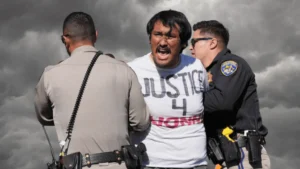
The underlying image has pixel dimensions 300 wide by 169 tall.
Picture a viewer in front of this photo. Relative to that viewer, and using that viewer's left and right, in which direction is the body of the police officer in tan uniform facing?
facing away from the viewer

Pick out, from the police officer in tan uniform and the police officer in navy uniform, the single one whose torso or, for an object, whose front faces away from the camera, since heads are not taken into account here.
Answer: the police officer in tan uniform

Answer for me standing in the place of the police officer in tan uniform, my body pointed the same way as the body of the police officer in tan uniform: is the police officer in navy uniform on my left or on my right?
on my right

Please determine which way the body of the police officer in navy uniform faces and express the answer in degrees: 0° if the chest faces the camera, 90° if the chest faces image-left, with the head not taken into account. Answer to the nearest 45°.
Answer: approximately 90°

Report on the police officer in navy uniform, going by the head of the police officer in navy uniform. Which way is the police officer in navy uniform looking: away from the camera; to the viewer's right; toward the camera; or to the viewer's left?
to the viewer's left
